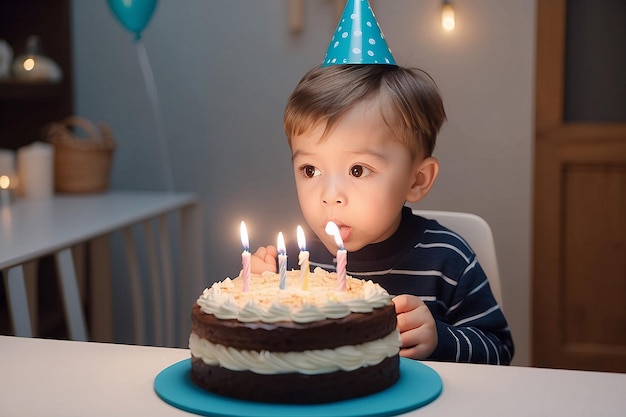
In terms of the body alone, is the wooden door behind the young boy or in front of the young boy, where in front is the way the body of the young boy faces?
behind

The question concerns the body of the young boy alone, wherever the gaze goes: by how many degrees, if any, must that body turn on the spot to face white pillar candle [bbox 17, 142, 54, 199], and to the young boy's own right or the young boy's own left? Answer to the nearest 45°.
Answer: approximately 90° to the young boy's own right

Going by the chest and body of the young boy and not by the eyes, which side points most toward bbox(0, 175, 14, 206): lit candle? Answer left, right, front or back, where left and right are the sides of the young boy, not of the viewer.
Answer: right

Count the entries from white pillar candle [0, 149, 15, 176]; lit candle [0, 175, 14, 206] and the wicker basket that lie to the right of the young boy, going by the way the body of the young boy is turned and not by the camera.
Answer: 3

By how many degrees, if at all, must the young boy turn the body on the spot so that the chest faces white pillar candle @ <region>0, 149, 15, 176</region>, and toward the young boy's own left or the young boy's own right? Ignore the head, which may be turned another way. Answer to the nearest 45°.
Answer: approximately 90° to the young boy's own right

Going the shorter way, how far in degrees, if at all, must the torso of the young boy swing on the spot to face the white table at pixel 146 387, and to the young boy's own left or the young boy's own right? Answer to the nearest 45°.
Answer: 0° — they already face it

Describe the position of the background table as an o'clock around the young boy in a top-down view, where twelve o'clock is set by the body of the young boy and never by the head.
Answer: The background table is roughly at 3 o'clock from the young boy.

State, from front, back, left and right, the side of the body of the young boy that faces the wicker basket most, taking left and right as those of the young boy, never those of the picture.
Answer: right

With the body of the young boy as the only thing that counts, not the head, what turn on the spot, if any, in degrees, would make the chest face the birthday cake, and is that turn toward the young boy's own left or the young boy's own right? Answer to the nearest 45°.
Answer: approximately 45° to the young boy's own left

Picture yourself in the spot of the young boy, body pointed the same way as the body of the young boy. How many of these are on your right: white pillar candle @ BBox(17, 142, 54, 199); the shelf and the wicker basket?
3

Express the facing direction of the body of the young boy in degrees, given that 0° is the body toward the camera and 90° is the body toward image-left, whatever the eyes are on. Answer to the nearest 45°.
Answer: approximately 45°
